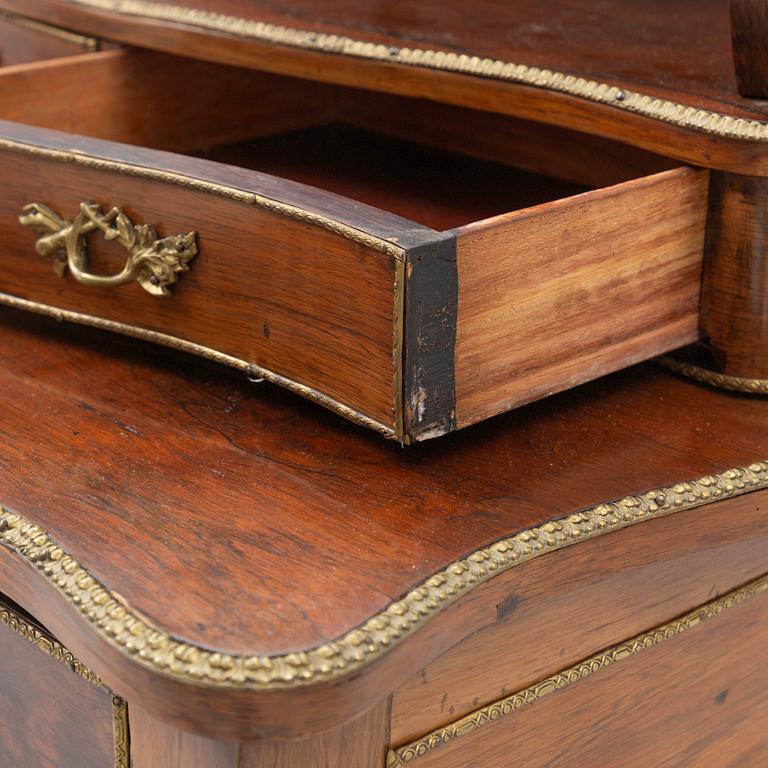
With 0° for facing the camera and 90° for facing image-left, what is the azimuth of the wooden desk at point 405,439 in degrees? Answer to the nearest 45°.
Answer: approximately 45°
